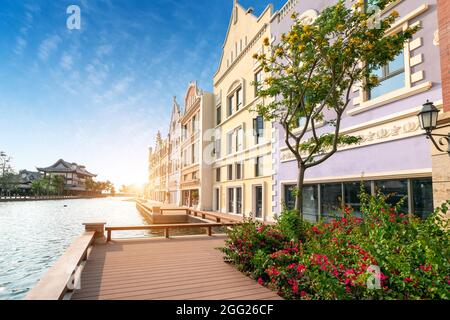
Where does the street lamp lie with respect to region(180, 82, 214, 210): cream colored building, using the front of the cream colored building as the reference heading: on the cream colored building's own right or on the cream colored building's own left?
on the cream colored building's own left

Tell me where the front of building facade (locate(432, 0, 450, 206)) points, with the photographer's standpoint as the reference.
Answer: facing the viewer and to the left of the viewer

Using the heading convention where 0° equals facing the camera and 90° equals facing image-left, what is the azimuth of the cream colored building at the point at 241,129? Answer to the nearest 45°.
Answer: approximately 45°

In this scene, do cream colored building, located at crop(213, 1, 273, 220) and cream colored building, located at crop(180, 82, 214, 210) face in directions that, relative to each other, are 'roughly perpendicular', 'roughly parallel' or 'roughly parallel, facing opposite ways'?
roughly parallel

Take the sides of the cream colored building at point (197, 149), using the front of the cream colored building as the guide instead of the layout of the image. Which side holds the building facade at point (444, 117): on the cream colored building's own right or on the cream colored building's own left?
on the cream colored building's own left

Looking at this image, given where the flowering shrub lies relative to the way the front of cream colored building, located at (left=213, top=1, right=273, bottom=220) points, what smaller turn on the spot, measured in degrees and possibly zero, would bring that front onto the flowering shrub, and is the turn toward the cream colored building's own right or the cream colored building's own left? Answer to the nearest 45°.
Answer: approximately 45° to the cream colored building's own left

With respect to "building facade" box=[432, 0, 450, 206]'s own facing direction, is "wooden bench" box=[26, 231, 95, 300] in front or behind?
in front

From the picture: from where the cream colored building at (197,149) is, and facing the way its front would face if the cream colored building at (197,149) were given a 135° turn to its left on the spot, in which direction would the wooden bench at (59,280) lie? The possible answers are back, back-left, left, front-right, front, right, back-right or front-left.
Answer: right

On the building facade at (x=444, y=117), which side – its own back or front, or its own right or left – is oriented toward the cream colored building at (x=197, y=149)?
right

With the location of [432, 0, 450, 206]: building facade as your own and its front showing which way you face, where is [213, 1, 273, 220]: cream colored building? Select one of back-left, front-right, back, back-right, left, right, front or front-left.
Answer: right

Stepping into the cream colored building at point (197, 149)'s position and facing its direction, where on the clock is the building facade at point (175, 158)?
The building facade is roughly at 4 o'clock from the cream colored building.

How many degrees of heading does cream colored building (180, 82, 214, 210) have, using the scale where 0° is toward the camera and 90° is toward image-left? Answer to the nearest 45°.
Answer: approximately 45°

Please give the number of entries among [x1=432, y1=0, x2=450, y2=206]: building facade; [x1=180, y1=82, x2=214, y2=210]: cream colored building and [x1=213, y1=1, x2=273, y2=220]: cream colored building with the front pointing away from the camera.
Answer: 0

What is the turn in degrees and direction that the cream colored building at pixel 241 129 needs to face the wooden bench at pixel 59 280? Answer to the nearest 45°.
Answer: approximately 45° to its left

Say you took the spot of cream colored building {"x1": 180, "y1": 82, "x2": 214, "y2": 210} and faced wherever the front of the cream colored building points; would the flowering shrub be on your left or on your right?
on your left

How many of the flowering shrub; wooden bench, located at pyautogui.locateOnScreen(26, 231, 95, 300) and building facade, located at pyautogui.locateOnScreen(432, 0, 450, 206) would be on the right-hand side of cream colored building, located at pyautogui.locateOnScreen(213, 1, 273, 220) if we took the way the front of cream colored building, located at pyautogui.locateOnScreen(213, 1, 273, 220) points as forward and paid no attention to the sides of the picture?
0

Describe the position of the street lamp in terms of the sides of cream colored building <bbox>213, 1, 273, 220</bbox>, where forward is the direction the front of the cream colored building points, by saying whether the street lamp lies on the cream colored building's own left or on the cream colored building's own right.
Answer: on the cream colored building's own left

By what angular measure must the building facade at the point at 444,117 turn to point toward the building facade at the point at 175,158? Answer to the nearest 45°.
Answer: approximately 90° to its right
